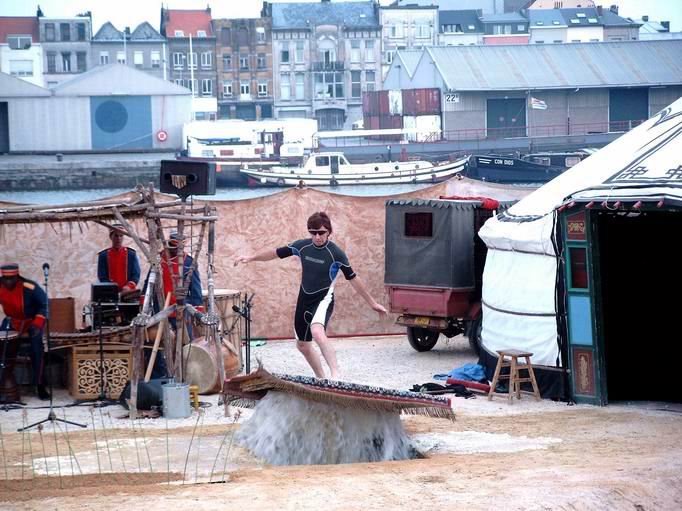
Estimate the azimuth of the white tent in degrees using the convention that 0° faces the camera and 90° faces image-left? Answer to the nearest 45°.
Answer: approximately 0°

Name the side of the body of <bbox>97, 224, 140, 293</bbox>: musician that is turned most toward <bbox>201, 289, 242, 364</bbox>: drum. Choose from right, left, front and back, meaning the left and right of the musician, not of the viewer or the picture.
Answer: left

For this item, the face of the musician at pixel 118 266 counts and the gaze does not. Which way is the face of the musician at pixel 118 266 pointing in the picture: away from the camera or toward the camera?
toward the camera

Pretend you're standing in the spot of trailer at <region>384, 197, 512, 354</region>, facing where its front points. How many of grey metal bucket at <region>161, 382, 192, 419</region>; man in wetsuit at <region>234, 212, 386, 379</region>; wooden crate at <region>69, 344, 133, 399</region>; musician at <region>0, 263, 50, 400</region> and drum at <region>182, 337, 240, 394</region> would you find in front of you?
0

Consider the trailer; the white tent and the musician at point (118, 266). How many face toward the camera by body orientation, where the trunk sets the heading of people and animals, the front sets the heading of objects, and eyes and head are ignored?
2

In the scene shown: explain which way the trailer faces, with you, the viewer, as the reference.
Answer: facing away from the viewer and to the right of the viewer

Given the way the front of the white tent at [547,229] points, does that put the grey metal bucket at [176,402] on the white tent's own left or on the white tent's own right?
on the white tent's own right

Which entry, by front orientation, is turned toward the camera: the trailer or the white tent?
the white tent

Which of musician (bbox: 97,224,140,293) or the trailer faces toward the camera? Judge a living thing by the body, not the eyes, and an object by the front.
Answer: the musician

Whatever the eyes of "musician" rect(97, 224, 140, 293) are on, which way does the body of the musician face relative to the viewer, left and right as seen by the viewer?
facing the viewer

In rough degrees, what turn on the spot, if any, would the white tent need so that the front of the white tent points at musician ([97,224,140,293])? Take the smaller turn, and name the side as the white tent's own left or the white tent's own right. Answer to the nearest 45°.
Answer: approximately 90° to the white tent's own right

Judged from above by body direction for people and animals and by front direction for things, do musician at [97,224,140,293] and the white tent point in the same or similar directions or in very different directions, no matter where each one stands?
same or similar directions

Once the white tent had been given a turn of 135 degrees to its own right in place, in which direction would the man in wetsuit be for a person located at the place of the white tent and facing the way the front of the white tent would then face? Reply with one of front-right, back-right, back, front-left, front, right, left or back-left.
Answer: left

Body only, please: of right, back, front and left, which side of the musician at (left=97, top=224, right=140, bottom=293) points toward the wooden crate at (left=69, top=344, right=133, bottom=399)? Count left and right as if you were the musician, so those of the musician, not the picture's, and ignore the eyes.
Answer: front
